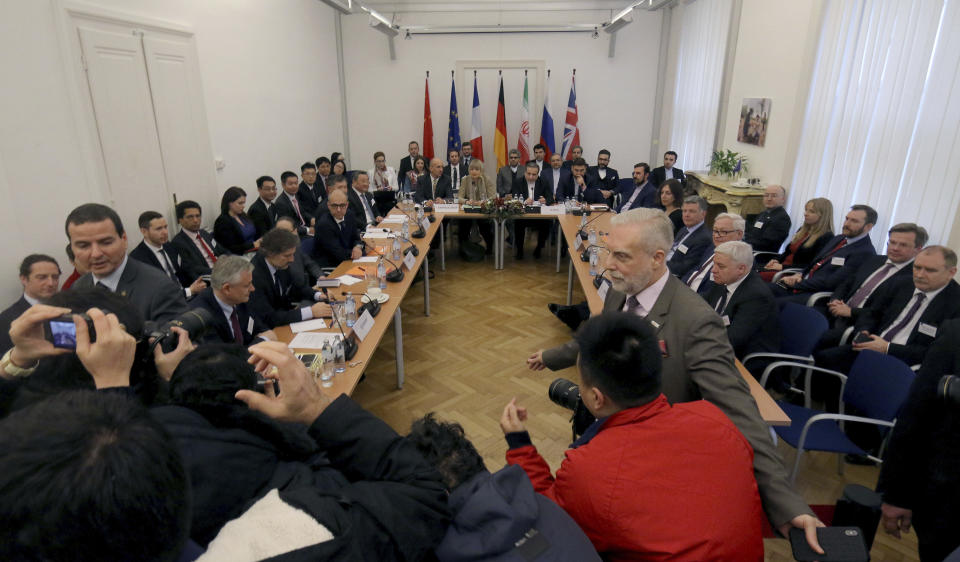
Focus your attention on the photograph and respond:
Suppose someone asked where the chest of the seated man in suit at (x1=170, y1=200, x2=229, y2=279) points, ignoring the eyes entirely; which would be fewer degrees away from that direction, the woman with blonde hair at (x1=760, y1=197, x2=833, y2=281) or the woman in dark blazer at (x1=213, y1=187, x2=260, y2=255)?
the woman with blonde hair

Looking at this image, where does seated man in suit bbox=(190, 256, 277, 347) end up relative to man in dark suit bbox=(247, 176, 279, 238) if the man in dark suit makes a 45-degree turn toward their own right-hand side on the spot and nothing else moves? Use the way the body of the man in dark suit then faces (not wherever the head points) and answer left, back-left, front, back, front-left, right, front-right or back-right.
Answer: front

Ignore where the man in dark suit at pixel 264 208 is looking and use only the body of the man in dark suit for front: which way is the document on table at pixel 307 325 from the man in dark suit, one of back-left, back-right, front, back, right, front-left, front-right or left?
front-right

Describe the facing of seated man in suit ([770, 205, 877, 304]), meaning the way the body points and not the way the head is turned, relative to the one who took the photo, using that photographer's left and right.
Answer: facing the viewer and to the left of the viewer

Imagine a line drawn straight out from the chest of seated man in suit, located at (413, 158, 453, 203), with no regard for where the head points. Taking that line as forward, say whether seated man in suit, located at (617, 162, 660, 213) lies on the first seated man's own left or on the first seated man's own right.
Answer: on the first seated man's own left

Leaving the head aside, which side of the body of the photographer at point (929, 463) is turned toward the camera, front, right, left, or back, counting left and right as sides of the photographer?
back

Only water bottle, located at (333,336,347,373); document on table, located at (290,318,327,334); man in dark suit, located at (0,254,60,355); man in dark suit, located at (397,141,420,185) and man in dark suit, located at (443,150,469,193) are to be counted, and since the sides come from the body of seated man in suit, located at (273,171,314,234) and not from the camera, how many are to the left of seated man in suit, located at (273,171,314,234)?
2

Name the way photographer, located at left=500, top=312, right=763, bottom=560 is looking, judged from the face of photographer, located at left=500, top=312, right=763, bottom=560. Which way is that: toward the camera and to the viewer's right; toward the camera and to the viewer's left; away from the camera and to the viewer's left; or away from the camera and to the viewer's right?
away from the camera and to the viewer's left

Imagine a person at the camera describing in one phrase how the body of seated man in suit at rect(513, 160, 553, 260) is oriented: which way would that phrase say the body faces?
toward the camera

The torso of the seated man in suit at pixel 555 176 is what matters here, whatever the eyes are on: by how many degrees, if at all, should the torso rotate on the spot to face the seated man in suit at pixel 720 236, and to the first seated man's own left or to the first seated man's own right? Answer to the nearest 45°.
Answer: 0° — they already face them

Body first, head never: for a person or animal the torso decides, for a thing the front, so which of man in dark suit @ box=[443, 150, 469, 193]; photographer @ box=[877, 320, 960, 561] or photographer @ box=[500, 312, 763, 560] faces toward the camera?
the man in dark suit

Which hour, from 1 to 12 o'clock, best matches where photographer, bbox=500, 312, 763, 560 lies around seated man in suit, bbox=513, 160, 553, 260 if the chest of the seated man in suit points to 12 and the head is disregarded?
The photographer is roughly at 12 o'clock from the seated man in suit.

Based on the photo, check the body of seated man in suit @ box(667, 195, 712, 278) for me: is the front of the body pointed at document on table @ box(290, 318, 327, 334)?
yes

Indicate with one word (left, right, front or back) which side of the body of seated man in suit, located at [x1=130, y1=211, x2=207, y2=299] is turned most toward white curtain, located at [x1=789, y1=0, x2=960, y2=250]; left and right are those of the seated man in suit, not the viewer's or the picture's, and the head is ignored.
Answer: front

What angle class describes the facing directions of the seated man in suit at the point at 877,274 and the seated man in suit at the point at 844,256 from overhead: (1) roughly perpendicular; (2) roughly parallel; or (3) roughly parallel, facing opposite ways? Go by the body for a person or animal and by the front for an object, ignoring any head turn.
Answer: roughly parallel

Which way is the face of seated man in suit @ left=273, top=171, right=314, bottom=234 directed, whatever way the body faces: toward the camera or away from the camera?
toward the camera

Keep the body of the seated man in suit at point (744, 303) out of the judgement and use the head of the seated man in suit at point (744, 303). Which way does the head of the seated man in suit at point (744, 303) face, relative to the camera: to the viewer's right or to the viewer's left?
to the viewer's left

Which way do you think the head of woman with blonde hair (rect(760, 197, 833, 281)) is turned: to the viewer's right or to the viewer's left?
to the viewer's left

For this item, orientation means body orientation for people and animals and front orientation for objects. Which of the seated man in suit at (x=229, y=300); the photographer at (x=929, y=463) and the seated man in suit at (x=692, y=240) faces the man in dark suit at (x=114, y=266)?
the seated man in suit at (x=692, y=240)

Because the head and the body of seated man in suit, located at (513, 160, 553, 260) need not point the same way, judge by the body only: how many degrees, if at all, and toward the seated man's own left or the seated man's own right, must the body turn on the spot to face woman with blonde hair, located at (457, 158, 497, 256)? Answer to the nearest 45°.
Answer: approximately 90° to the seated man's own right

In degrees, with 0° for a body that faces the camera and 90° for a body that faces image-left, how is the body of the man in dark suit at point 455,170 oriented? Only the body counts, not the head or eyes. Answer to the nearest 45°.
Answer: approximately 0°

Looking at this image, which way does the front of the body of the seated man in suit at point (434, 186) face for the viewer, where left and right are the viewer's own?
facing the viewer
